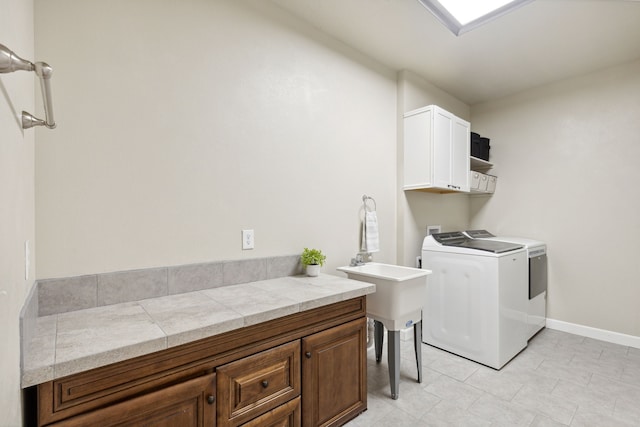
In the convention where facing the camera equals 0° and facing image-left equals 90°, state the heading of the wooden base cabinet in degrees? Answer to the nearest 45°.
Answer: approximately 315°

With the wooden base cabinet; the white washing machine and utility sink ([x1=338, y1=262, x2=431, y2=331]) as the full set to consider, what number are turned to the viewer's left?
0

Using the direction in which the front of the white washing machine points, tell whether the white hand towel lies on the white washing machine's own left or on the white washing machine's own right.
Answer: on the white washing machine's own right

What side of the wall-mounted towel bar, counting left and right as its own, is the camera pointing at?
right

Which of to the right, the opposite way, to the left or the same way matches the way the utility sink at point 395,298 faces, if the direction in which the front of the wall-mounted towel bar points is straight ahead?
to the right

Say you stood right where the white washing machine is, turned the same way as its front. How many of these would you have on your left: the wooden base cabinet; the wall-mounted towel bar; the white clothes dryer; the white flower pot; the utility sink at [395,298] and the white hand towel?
1

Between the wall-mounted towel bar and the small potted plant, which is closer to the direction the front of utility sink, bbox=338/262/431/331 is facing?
the wall-mounted towel bar

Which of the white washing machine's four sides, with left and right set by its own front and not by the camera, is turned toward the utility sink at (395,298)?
right

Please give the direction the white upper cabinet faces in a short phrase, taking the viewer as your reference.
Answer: facing the viewer and to the right of the viewer
